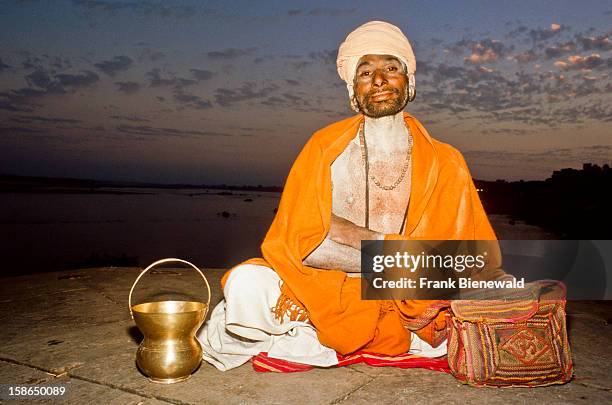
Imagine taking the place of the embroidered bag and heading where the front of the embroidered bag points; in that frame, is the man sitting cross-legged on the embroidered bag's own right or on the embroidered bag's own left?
on the embroidered bag's own right

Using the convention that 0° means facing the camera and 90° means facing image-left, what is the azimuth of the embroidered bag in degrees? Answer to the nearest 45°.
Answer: approximately 0°

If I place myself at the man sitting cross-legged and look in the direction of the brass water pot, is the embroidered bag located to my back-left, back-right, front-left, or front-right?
back-left

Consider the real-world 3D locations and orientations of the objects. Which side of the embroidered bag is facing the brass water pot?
right

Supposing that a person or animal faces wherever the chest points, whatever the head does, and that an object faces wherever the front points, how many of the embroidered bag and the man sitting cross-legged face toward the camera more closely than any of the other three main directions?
2
